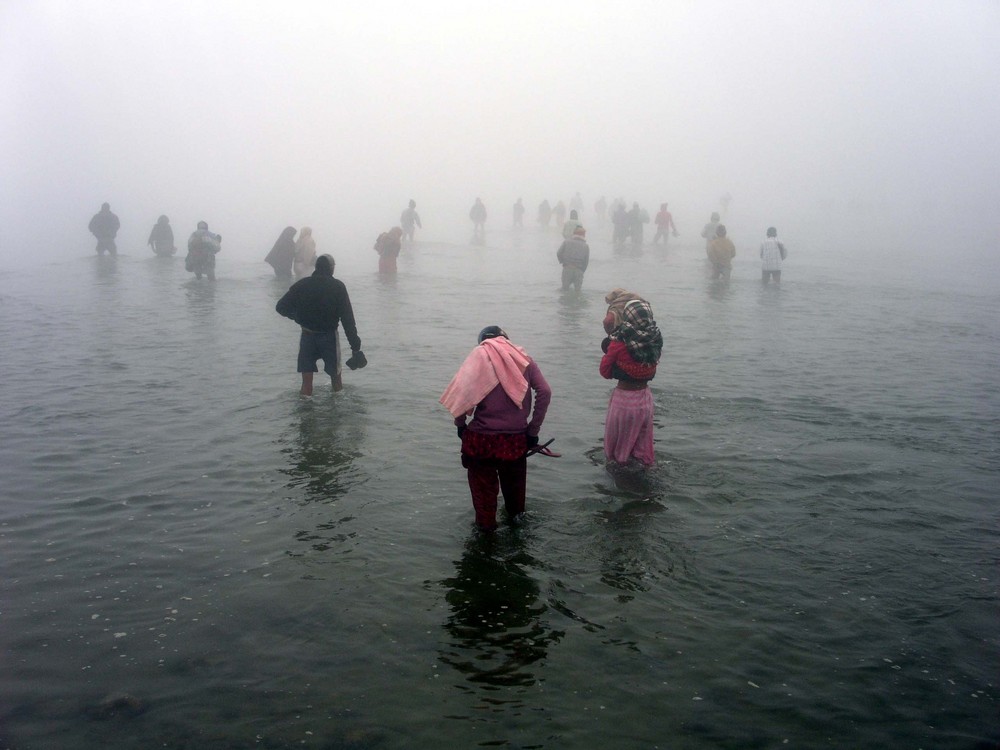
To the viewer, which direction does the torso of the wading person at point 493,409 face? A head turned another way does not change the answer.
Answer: away from the camera

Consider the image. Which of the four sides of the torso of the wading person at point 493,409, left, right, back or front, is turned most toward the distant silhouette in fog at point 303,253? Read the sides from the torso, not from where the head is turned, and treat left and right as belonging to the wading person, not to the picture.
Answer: front

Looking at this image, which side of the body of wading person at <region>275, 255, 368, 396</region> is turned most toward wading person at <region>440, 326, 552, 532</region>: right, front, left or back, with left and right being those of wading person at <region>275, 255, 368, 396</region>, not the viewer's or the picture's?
back

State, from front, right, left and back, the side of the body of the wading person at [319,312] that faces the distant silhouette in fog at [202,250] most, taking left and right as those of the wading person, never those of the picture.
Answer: front

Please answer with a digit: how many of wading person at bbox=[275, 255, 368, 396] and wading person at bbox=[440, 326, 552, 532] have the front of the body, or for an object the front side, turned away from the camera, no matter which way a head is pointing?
2

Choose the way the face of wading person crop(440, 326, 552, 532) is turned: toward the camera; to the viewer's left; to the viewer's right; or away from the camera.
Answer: away from the camera

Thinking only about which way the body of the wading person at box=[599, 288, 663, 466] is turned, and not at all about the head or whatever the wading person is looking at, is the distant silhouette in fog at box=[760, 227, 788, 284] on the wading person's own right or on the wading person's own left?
on the wading person's own right

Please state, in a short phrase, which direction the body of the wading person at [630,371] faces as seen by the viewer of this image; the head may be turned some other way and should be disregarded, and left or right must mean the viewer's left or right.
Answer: facing away from the viewer and to the left of the viewer

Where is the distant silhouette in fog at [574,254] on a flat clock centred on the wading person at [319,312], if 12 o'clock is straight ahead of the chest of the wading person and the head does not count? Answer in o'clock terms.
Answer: The distant silhouette in fog is roughly at 1 o'clock from the wading person.

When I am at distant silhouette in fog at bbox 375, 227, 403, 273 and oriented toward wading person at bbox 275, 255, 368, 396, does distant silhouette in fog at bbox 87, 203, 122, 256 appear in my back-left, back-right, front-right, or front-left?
back-right

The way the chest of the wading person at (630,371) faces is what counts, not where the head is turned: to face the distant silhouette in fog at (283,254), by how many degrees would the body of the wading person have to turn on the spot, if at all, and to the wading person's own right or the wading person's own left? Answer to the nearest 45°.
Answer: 0° — they already face them

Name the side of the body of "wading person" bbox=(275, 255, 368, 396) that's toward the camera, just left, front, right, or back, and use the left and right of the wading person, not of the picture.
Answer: back
